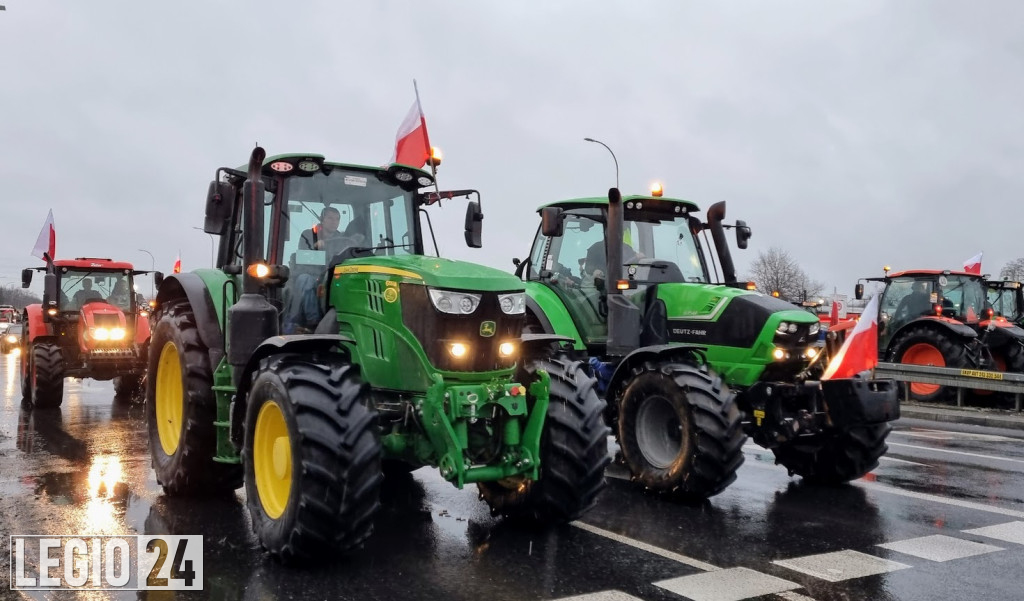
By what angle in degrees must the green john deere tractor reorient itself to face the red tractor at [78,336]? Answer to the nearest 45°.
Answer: approximately 180°

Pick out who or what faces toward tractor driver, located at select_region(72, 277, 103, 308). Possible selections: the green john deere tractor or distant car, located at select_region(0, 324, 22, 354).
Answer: the distant car

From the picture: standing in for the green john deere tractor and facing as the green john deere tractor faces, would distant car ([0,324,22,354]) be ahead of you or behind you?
behind

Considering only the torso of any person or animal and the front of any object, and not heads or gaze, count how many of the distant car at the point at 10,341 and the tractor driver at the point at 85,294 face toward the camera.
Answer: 2

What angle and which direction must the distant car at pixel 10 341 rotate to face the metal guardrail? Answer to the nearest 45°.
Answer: approximately 45° to its left

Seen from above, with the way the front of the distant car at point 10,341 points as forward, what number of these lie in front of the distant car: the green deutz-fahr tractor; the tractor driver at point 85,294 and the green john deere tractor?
3

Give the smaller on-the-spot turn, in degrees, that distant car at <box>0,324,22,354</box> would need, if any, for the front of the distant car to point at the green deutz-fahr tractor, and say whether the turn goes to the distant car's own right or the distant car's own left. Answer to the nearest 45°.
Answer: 0° — it already faces it

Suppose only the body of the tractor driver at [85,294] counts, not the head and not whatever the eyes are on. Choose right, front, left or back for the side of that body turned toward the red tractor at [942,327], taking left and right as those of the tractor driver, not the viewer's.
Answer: left
